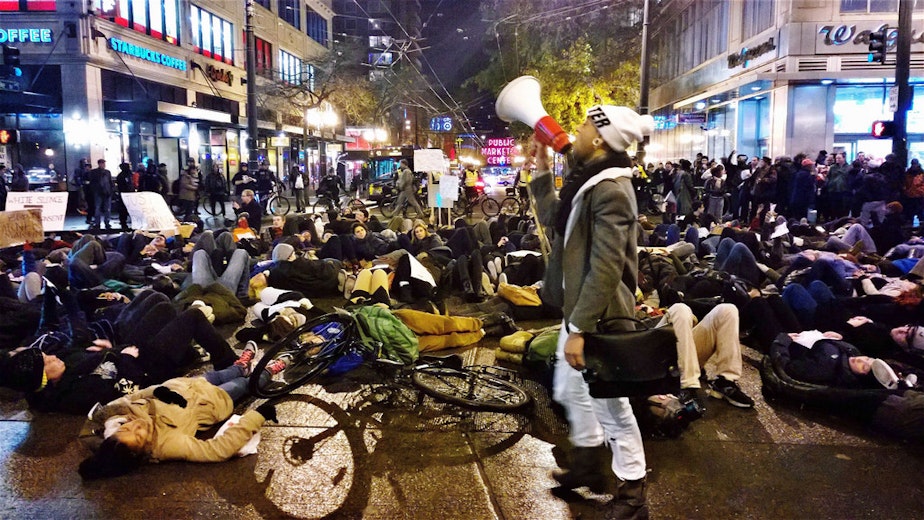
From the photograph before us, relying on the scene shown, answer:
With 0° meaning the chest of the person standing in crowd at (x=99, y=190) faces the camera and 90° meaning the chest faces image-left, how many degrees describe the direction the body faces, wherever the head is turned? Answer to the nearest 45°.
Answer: approximately 0°

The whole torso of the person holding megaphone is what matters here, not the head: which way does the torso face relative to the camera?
to the viewer's left

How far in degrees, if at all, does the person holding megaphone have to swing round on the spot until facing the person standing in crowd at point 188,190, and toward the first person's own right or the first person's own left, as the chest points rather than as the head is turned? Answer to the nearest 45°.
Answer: approximately 45° to the first person's own right

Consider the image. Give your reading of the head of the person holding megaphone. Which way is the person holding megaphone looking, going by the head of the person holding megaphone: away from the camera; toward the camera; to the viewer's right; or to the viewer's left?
to the viewer's left

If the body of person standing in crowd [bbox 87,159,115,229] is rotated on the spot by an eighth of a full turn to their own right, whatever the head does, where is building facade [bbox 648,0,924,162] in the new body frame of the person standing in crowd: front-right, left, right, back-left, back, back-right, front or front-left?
back-left

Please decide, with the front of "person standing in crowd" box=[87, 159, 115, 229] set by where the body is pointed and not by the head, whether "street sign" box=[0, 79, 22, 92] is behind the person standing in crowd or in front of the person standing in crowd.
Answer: behind

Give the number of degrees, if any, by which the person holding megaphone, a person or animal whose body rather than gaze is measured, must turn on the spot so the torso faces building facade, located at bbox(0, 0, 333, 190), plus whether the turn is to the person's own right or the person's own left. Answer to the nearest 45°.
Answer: approximately 45° to the person's own right

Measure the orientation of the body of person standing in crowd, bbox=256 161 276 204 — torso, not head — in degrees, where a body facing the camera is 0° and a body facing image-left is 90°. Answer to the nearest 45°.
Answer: approximately 0°

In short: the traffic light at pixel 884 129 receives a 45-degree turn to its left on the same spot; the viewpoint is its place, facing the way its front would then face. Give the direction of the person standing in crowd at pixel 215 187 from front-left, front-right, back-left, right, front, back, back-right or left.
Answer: back-right

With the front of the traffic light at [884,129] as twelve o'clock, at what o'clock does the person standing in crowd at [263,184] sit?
The person standing in crowd is roughly at 3 o'clock from the traffic light.
